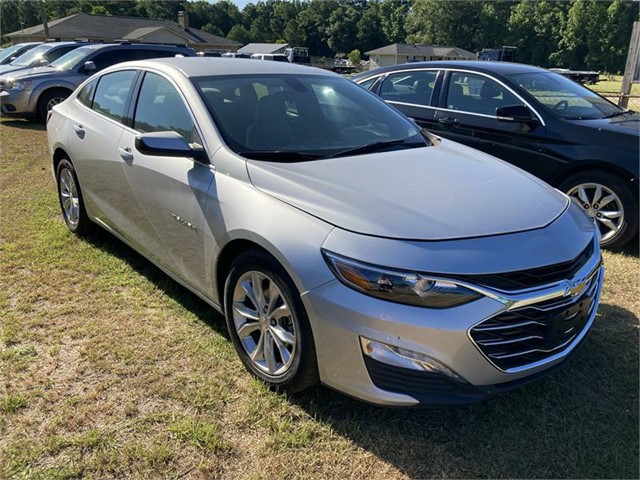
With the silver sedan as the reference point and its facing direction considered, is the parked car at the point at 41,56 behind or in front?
behind

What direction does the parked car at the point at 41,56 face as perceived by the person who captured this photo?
facing the viewer and to the left of the viewer

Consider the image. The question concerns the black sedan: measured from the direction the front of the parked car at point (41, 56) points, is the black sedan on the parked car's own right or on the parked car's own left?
on the parked car's own left

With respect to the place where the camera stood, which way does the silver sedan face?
facing the viewer and to the right of the viewer

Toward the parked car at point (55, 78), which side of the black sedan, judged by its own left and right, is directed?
back

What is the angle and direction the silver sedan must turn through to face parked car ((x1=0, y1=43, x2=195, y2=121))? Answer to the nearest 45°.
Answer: approximately 180°

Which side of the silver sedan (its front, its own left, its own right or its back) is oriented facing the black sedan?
left
